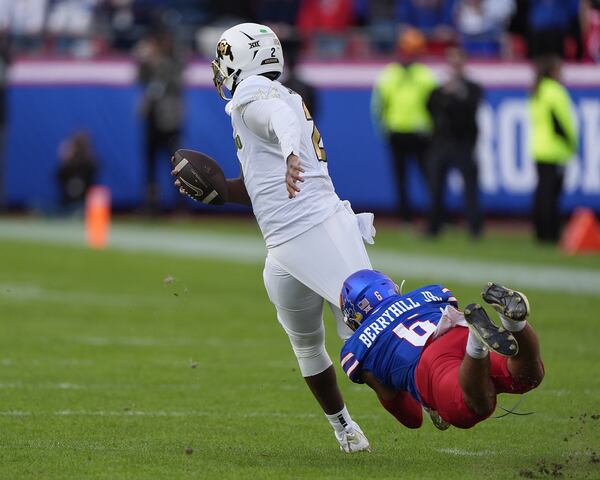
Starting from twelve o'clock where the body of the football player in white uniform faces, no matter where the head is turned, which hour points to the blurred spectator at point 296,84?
The blurred spectator is roughly at 3 o'clock from the football player in white uniform.

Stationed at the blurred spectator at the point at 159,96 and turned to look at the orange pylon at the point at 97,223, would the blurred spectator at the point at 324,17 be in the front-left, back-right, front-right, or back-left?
back-left

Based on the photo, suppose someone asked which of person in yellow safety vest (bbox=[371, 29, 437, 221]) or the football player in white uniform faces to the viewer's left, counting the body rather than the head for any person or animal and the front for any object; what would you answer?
the football player in white uniform

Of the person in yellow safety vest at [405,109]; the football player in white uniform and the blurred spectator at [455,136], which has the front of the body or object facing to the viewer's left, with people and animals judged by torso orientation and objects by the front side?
the football player in white uniform

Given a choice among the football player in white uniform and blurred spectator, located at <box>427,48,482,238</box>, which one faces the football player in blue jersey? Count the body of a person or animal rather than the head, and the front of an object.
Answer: the blurred spectator

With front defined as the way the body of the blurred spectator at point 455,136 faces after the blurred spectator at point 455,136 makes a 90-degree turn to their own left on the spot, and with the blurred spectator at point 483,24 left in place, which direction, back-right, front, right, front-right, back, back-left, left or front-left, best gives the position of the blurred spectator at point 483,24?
left

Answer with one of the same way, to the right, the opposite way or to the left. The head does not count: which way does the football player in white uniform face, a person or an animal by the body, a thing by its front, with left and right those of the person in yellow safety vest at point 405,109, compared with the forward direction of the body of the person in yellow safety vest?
to the right

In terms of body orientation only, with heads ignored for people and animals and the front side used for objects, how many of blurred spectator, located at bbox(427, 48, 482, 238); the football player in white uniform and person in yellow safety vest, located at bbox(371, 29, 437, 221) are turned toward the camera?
2

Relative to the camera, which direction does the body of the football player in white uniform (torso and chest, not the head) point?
to the viewer's left
